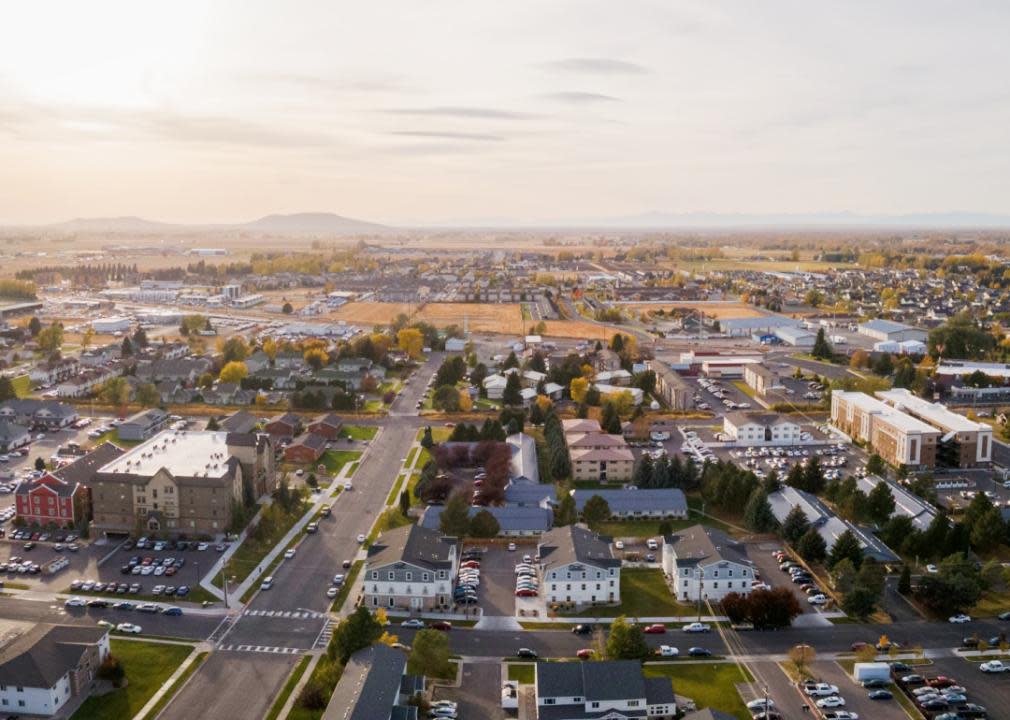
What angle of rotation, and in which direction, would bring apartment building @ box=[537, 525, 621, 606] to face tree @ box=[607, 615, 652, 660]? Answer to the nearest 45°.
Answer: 0° — it already faces it

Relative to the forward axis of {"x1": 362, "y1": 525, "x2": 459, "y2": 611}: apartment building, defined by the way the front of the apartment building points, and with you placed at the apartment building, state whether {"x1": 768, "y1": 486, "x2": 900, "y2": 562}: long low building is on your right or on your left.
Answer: on your left

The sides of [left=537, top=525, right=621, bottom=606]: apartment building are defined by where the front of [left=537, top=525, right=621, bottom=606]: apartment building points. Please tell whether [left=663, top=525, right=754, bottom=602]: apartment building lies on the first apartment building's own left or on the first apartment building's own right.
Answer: on the first apartment building's own left

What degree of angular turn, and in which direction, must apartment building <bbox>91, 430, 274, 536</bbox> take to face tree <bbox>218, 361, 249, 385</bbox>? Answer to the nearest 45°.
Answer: approximately 180°

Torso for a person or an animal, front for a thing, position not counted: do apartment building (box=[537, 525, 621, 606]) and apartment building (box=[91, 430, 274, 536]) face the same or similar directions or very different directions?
same or similar directions

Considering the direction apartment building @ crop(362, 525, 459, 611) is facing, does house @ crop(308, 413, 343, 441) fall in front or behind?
behind

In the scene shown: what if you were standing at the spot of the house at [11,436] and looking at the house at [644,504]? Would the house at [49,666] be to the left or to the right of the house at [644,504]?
right

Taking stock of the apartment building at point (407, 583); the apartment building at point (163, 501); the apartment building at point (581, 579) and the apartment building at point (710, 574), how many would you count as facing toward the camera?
4

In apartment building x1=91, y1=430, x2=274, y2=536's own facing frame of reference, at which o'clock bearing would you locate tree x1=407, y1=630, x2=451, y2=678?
The tree is roughly at 11 o'clock from the apartment building.

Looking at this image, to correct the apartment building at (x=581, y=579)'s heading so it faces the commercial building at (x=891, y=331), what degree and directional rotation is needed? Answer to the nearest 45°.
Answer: approximately 135° to its left

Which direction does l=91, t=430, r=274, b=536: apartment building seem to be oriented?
toward the camera

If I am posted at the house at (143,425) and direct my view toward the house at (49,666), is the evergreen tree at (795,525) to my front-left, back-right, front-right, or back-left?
front-left

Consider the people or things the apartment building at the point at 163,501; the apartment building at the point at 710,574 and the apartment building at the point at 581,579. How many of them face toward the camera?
3

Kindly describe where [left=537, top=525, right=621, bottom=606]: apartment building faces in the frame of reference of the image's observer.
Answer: facing the viewer
